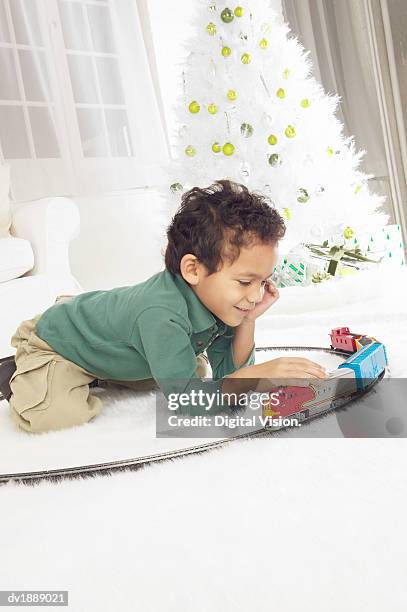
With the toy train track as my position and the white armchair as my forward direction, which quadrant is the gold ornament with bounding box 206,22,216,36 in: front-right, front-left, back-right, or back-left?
front-right

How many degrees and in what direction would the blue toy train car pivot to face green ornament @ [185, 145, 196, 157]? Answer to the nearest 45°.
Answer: approximately 135° to its right

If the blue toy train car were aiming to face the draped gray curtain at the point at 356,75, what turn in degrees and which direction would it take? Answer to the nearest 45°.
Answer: approximately 135° to its right

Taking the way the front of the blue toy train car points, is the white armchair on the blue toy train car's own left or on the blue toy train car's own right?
on the blue toy train car's own right

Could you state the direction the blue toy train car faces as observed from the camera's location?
facing the viewer and to the left of the viewer

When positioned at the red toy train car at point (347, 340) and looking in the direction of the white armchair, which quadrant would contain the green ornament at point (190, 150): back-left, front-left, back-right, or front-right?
front-right

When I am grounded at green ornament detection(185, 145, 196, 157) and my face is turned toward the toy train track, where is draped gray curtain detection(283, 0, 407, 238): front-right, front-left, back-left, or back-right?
back-left
